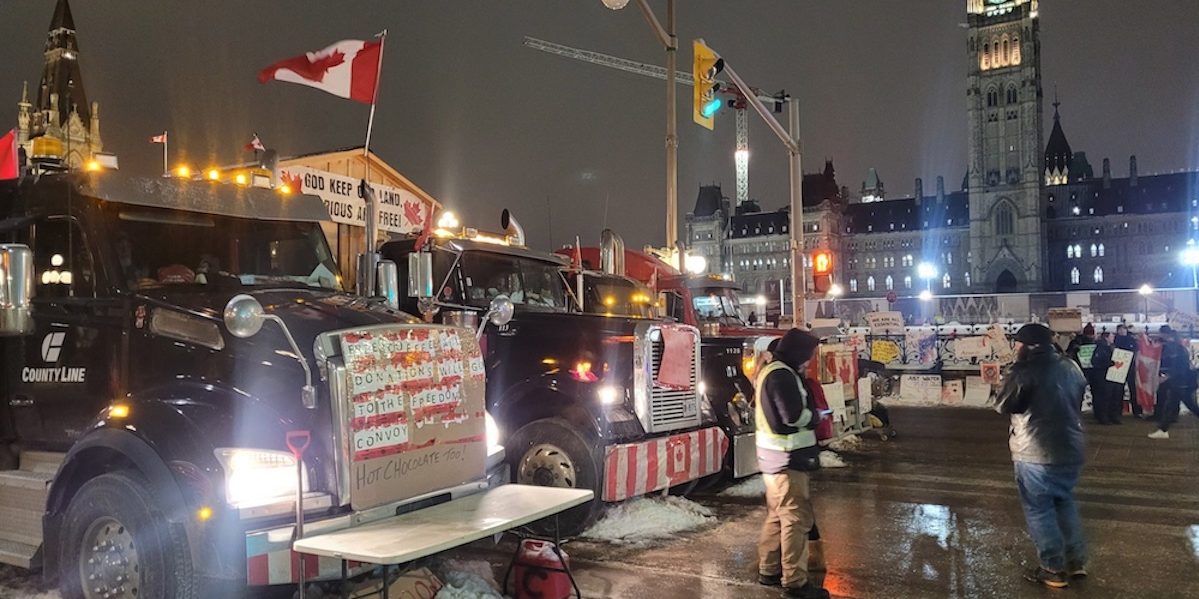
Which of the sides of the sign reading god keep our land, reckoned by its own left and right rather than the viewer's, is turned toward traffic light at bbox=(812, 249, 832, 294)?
left

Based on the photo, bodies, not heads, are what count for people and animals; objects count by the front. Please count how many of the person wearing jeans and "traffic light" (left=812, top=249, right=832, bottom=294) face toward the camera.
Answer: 1

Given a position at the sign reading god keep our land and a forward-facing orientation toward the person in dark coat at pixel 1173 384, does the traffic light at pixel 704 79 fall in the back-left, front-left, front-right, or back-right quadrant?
front-left

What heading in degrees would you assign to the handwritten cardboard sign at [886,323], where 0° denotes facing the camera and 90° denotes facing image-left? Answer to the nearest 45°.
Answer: approximately 0°

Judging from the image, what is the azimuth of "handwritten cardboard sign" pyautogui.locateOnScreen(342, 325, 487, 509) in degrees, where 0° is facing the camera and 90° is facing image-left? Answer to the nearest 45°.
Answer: approximately 315°

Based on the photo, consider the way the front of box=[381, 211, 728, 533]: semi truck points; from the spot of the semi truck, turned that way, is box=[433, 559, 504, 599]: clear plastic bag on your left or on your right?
on your right

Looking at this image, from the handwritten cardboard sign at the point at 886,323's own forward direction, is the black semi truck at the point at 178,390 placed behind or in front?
in front

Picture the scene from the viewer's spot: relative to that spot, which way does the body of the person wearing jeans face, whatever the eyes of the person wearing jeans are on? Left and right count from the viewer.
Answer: facing away from the viewer and to the left of the viewer

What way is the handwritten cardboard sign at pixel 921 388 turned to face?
toward the camera

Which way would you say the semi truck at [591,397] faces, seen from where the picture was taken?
facing the viewer and to the right of the viewer

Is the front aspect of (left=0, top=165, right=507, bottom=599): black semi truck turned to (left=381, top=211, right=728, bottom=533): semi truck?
no
